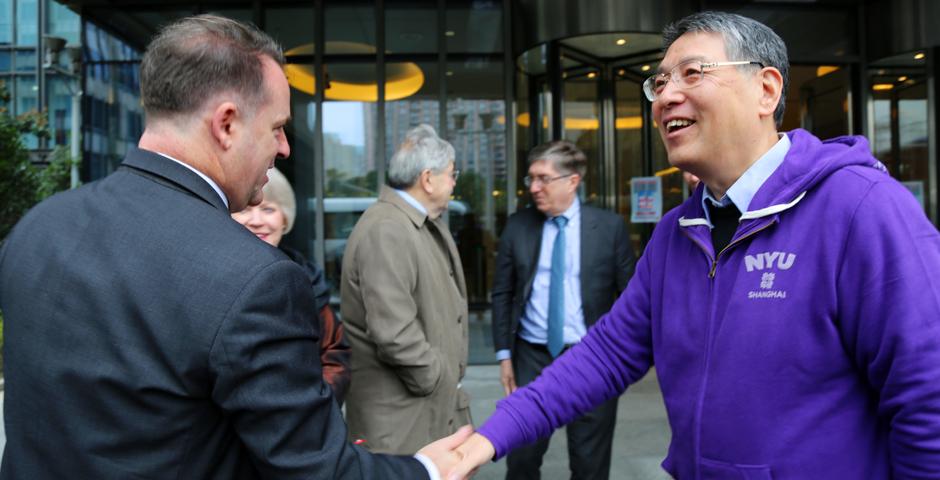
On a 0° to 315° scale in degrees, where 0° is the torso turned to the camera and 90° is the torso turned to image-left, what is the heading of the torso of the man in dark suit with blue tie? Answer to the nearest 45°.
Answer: approximately 0°

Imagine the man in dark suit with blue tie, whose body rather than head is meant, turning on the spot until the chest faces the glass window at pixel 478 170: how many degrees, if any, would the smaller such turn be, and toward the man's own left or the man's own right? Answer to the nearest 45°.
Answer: approximately 180°

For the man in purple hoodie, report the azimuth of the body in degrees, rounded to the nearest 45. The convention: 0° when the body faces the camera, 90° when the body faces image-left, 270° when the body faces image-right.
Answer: approximately 45°

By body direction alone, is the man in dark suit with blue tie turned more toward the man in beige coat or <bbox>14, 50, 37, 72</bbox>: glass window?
the man in beige coat

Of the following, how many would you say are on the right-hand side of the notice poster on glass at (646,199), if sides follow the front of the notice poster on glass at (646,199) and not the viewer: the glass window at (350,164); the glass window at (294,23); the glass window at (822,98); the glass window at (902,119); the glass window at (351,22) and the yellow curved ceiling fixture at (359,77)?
4

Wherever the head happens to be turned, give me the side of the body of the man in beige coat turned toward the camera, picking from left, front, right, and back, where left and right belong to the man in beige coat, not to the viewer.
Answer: right

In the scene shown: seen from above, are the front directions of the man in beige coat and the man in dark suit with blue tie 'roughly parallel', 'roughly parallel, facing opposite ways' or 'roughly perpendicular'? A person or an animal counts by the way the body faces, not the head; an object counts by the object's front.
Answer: roughly perpendicular

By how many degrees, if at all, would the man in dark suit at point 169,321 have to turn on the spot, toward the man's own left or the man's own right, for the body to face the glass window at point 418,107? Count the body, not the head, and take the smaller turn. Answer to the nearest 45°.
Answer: approximately 45° to the man's own left

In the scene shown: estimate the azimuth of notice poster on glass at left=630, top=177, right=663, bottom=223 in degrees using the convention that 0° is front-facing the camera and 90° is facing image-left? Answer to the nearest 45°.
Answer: approximately 0°

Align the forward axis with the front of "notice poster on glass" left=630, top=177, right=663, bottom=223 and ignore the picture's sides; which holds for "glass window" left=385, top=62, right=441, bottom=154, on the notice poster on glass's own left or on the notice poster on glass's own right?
on the notice poster on glass's own right

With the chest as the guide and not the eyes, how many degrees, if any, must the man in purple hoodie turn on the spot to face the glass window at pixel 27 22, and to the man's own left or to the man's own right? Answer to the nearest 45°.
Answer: approximately 90° to the man's own right

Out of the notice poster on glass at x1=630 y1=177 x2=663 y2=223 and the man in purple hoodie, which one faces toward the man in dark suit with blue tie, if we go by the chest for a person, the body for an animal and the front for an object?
the notice poster on glass

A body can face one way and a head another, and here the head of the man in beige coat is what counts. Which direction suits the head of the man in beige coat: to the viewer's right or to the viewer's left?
to the viewer's right
